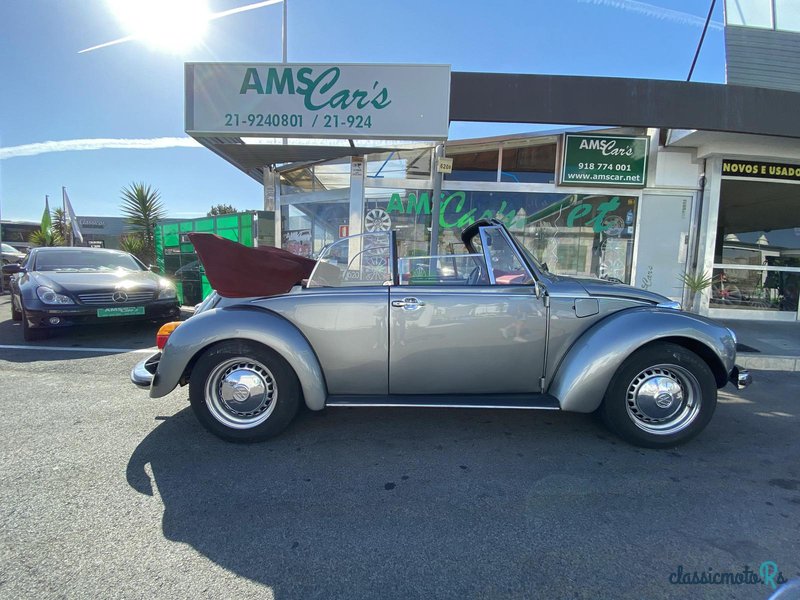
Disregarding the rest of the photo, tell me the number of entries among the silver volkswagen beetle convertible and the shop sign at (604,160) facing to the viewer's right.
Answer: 1

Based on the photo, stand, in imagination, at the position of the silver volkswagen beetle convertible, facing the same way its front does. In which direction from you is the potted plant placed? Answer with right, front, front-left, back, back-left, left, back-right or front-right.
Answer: front-left

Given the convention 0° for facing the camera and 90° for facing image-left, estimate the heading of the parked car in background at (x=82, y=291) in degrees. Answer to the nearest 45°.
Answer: approximately 315°

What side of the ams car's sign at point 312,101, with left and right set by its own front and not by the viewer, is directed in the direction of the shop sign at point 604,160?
left

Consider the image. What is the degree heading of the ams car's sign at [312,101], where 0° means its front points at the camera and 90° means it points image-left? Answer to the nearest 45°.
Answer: approximately 0°

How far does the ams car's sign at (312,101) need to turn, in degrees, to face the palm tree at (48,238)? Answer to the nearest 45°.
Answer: approximately 135° to its right

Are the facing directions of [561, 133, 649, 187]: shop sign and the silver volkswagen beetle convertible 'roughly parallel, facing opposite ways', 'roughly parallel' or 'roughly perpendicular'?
roughly perpendicular

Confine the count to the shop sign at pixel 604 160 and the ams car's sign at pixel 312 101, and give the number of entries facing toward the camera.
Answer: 2

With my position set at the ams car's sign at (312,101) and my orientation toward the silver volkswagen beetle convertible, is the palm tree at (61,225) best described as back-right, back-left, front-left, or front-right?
back-right

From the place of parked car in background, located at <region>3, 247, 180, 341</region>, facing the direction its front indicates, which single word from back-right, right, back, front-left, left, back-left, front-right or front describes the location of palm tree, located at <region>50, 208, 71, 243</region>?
back-left

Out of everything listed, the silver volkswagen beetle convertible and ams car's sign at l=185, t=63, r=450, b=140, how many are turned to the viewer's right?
1

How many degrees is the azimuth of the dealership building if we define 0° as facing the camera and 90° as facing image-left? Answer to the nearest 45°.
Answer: approximately 0°
